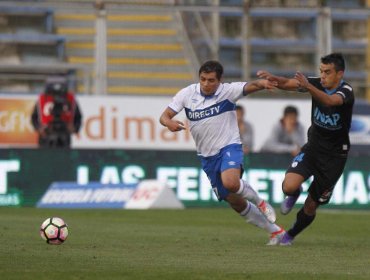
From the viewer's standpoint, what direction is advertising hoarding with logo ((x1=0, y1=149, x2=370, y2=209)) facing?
toward the camera

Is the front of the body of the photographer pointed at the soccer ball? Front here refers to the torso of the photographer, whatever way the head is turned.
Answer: yes

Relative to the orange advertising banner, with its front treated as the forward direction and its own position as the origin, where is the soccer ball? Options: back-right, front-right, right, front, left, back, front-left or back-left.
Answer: front

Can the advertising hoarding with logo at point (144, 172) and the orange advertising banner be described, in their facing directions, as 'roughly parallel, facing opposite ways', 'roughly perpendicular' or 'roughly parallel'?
roughly parallel

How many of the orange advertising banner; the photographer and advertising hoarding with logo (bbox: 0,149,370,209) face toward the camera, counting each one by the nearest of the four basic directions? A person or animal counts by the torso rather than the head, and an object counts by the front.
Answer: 3

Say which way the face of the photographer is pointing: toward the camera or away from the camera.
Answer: toward the camera

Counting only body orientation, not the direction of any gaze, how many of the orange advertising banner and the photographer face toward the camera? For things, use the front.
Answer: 2

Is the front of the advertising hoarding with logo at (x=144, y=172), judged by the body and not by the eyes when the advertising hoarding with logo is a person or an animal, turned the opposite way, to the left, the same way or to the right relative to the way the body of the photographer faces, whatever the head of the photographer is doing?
the same way

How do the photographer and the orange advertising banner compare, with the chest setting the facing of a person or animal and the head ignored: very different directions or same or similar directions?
same or similar directions

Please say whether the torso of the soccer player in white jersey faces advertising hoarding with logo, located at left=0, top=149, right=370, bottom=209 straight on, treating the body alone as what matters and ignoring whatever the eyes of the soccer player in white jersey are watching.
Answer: no

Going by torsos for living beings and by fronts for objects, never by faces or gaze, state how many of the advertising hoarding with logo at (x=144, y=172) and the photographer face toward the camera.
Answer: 2

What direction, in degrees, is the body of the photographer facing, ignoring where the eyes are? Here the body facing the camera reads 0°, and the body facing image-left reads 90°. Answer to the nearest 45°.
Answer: approximately 0°

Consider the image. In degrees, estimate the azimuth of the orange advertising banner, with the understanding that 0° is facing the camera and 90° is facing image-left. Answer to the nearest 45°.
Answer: approximately 0°

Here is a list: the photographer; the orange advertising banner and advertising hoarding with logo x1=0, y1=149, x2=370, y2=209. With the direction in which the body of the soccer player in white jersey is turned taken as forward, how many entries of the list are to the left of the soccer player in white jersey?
0
